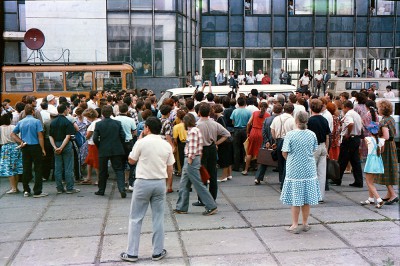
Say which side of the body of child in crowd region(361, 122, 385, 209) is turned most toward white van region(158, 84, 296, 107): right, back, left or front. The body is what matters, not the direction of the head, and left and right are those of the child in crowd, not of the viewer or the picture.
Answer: front

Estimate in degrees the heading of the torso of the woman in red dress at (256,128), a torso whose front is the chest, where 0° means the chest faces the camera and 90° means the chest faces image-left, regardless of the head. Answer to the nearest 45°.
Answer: approximately 180°

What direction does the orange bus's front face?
to the viewer's right

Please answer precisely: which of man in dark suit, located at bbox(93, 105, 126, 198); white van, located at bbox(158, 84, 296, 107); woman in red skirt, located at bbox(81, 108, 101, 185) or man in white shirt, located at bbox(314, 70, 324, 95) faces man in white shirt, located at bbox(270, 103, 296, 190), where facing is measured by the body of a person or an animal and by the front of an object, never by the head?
man in white shirt, located at bbox(314, 70, 324, 95)

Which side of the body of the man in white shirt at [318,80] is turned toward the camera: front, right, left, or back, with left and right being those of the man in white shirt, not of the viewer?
front

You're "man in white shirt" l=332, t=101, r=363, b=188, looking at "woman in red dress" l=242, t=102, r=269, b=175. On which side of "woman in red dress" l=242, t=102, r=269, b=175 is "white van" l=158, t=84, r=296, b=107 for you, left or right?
right

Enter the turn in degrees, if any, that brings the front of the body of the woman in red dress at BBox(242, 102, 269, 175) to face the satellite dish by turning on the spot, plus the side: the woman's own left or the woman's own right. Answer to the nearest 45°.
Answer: approximately 45° to the woman's own left

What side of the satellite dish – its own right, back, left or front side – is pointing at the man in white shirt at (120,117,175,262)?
front

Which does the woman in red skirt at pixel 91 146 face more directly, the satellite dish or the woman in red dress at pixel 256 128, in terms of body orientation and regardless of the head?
the satellite dish

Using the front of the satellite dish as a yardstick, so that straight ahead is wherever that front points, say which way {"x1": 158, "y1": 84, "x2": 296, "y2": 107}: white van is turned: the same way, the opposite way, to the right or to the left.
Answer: to the right

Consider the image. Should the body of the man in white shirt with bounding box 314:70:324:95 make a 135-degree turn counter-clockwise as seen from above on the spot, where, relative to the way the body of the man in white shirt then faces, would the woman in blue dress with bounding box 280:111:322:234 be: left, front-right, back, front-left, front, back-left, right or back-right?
back-right

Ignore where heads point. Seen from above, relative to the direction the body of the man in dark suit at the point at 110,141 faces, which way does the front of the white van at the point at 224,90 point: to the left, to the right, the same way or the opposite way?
to the left

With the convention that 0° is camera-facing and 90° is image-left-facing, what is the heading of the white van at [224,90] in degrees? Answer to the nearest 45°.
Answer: approximately 90°

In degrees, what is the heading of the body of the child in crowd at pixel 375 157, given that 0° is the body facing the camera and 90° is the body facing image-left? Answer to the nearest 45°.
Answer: approximately 135°

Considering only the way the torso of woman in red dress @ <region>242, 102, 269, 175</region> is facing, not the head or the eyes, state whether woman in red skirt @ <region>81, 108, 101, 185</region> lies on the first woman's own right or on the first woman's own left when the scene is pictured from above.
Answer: on the first woman's own left

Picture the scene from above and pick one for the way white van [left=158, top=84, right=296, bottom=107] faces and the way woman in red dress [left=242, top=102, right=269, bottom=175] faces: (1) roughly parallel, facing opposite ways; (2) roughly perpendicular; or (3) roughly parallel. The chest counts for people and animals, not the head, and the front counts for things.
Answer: roughly perpendicular
